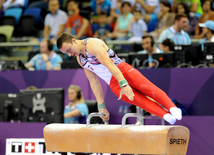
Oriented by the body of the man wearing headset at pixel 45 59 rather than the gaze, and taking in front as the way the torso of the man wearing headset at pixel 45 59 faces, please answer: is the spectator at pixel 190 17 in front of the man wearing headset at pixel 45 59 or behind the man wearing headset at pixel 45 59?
behind

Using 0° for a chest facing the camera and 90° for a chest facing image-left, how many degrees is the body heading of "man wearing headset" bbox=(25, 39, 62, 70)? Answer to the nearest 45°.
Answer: approximately 45°

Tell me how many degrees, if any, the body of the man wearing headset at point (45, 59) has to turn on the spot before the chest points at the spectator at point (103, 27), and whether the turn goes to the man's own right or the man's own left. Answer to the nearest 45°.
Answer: approximately 180°

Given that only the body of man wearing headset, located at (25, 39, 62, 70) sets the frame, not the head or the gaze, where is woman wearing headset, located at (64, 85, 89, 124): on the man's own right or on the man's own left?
on the man's own left

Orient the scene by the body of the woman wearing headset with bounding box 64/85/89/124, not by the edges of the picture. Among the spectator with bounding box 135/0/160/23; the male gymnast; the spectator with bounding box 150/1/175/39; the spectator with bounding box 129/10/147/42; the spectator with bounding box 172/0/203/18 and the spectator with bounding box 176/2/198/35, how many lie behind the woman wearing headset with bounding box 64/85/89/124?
5

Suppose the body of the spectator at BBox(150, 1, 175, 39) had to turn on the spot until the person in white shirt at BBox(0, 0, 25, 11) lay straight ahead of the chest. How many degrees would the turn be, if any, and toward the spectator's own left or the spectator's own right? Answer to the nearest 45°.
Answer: approximately 45° to the spectator's own right

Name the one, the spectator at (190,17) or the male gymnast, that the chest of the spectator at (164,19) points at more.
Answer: the male gymnast
